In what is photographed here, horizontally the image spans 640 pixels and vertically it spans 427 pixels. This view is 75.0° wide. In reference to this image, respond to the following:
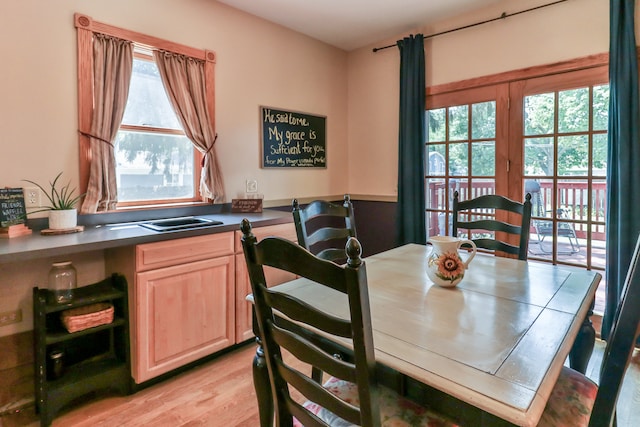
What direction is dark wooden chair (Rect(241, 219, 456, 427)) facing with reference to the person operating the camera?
facing away from the viewer and to the right of the viewer

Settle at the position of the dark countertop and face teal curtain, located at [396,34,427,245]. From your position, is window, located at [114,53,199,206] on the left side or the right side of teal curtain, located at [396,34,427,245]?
left

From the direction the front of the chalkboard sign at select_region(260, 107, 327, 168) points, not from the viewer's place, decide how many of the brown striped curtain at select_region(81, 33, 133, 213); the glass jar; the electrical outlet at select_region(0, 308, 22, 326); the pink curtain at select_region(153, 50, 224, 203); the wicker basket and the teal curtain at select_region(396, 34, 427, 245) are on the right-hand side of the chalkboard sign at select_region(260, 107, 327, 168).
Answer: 5

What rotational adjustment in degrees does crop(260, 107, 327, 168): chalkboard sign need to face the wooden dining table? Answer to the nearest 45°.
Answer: approximately 45° to its right

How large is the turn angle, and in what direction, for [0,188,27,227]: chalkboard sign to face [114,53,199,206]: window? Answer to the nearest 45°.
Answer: approximately 90° to its left

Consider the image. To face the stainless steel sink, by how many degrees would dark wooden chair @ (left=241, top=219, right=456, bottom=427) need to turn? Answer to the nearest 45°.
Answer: approximately 90° to its left

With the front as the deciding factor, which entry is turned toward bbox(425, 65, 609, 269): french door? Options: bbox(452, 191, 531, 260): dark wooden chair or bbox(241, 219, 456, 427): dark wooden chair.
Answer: bbox(241, 219, 456, 427): dark wooden chair

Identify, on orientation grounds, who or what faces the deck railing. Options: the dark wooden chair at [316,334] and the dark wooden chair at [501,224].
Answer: the dark wooden chair at [316,334]

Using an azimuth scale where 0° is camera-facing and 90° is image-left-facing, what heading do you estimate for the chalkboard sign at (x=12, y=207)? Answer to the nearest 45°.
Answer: approximately 0°

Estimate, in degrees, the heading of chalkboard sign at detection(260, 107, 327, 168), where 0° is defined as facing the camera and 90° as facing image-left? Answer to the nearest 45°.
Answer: approximately 315°

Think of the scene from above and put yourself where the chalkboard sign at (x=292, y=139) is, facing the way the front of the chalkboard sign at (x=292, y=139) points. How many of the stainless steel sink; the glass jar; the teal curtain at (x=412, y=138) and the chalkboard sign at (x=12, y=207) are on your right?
3

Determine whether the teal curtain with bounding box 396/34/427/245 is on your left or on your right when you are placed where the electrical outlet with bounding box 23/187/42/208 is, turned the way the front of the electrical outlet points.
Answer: on your left
